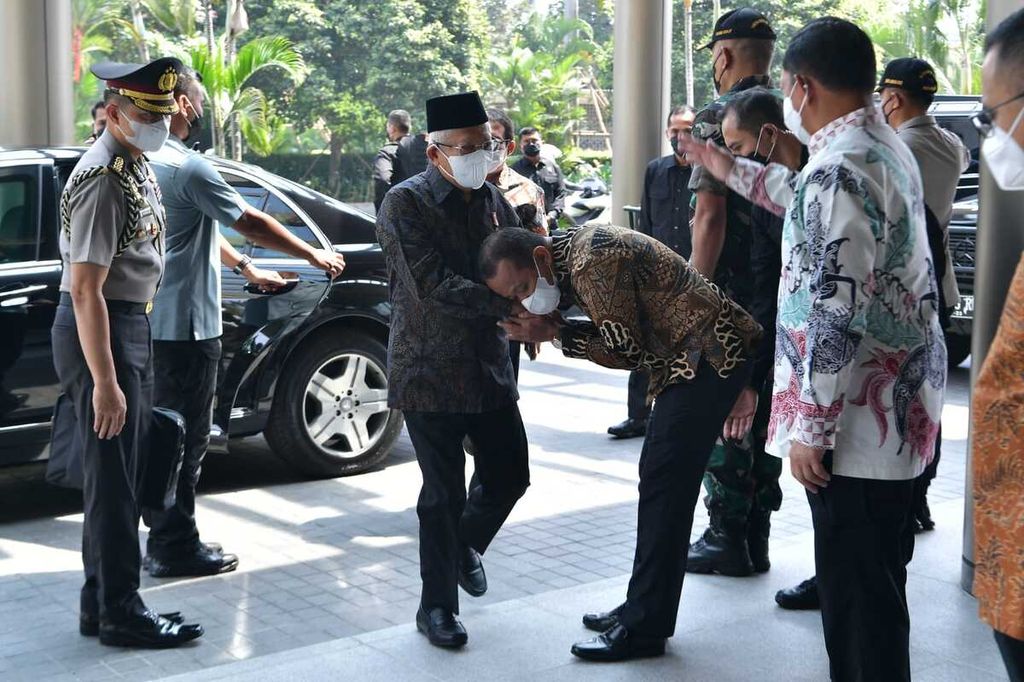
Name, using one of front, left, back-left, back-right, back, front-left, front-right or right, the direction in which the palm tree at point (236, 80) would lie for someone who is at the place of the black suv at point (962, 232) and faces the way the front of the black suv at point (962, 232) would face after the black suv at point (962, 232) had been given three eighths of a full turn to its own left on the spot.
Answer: left

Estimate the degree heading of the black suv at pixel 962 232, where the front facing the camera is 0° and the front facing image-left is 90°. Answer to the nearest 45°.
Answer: approximately 0°

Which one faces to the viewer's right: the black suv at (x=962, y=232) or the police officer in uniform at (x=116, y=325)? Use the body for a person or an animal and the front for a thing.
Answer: the police officer in uniform

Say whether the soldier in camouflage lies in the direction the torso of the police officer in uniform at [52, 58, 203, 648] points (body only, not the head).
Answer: yes

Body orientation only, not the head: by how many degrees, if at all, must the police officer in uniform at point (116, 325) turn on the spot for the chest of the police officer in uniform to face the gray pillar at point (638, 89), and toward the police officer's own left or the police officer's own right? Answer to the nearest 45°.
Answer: approximately 45° to the police officer's own left

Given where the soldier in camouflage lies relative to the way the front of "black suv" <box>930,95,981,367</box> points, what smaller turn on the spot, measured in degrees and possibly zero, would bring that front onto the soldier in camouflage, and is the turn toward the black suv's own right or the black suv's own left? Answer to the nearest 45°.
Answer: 0° — it already faces them

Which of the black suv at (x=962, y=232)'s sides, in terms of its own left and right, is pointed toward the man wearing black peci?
front

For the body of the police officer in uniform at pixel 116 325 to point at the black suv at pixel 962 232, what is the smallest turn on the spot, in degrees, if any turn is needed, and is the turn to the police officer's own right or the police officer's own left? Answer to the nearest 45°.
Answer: approximately 45° to the police officer's own left

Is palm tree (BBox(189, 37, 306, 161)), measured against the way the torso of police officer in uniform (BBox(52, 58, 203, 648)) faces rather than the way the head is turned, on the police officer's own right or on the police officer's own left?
on the police officer's own left

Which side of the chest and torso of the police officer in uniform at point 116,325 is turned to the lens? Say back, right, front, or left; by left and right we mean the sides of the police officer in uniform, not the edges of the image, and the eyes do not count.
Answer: right

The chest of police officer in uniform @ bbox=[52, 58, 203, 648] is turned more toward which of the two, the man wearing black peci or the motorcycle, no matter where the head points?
the man wearing black peci

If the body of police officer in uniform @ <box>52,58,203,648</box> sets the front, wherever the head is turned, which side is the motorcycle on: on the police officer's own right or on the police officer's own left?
on the police officer's own left

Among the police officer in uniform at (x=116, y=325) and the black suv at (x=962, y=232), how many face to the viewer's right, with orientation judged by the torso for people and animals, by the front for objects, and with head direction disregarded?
1
